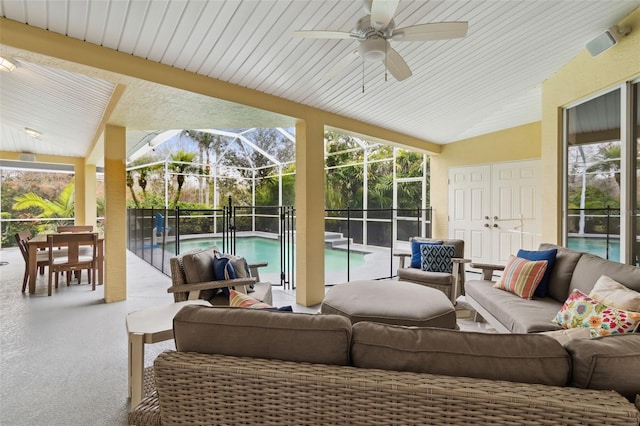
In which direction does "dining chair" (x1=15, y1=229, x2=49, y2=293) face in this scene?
to the viewer's right

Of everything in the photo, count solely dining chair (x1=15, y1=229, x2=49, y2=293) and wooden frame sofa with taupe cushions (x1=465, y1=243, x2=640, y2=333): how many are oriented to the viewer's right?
1

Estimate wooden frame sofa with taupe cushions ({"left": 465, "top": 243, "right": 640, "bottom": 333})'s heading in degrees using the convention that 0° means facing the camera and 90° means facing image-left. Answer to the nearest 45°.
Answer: approximately 45°

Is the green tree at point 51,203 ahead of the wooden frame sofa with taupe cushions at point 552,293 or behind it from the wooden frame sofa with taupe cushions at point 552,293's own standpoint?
ahead

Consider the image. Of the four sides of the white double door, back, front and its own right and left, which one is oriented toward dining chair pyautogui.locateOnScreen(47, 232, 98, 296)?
front

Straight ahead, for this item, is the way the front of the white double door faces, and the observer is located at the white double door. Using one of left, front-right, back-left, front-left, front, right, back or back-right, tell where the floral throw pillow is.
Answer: front-left

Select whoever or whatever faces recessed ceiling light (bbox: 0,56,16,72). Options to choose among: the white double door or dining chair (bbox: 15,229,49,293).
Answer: the white double door

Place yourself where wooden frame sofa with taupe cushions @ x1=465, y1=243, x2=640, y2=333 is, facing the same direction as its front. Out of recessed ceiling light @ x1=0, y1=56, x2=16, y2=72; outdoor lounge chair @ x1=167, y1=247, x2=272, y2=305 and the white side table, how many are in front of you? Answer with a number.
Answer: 3

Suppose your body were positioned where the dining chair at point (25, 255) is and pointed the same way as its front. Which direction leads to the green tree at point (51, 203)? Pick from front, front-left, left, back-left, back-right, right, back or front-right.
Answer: left

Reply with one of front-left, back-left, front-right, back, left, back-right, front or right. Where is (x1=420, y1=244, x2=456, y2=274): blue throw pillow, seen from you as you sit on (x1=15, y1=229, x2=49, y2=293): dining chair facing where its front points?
front-right

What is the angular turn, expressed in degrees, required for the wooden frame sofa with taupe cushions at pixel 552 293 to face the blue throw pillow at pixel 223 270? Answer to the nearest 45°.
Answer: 0° — it already faces it

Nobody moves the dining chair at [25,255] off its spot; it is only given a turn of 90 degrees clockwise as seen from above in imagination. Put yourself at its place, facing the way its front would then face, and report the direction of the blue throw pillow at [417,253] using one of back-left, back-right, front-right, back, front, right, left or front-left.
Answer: front-left

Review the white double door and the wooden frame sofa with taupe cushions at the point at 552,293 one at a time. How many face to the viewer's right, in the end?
0

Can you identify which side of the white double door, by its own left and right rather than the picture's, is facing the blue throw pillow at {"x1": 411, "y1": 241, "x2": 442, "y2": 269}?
front

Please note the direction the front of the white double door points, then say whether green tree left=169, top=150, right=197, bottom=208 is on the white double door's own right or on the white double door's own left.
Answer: on the white double door's own right

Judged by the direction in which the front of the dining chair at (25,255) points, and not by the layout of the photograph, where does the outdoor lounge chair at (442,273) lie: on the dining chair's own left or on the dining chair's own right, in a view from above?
on the dining chair's own right
